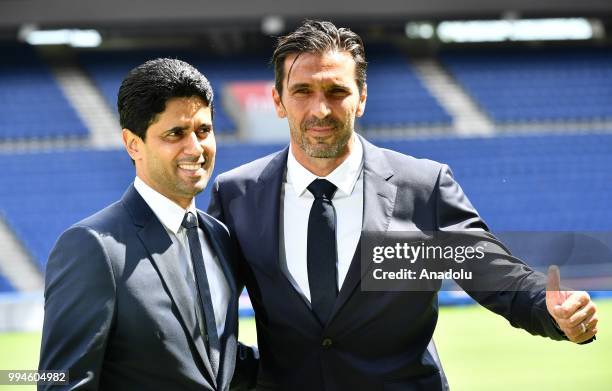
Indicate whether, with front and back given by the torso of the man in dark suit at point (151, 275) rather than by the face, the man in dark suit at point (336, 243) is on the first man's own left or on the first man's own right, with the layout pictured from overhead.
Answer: on the first man's own left

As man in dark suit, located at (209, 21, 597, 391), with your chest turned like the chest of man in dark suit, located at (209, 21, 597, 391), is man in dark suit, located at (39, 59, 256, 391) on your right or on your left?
on your right

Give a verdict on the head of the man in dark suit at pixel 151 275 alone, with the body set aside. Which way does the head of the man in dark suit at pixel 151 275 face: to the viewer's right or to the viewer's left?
to the viewer's right

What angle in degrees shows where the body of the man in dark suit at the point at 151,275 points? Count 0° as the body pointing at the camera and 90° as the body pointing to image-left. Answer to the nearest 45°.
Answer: approximately 315°

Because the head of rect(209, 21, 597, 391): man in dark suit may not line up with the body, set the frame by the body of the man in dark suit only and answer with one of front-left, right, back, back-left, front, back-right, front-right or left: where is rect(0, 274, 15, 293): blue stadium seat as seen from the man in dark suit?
back-right

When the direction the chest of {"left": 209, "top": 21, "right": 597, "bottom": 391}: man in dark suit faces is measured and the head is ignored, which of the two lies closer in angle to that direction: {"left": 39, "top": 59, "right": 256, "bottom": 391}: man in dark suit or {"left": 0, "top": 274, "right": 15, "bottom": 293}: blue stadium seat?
the man in dark suit

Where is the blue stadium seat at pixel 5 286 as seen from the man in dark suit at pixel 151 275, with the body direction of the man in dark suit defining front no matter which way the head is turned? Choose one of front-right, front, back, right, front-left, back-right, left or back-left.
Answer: back-left

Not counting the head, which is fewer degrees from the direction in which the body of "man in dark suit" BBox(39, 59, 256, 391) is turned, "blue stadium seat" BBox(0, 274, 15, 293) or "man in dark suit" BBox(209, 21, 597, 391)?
the man in dark suit

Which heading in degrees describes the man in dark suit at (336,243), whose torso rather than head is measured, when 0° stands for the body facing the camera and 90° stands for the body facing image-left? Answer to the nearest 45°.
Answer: approximately 0°
